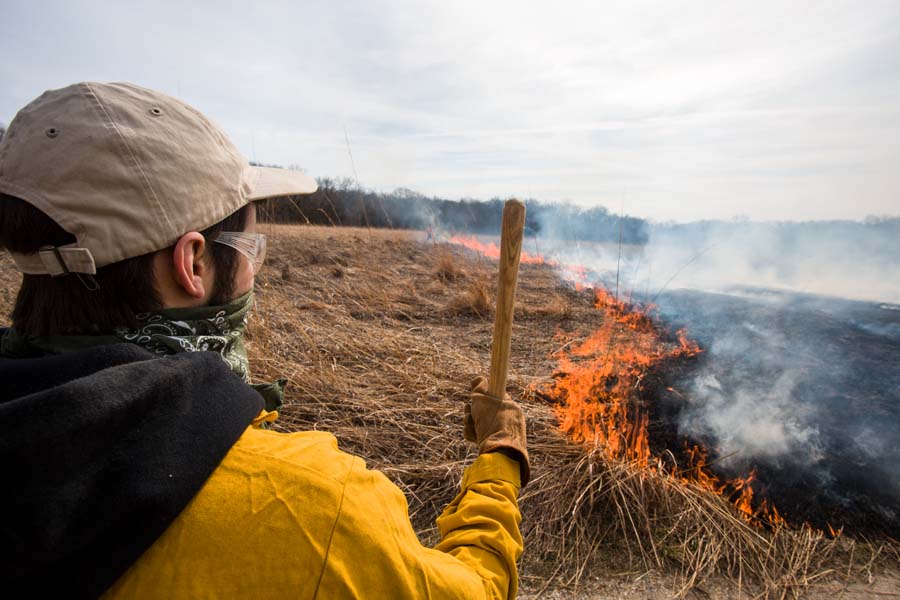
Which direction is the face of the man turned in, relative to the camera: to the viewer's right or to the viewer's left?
to the viewer's right

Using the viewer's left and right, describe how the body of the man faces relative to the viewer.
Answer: facing away from the viewer and to the right of the viewer

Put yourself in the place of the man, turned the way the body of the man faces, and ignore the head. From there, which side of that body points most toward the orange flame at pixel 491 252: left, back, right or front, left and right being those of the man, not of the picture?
front
